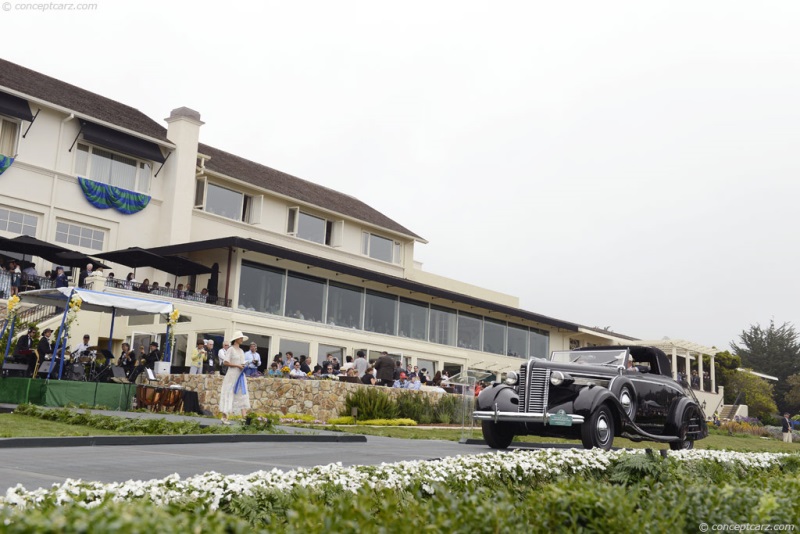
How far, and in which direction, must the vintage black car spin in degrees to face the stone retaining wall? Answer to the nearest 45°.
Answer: approximately 90° to its right

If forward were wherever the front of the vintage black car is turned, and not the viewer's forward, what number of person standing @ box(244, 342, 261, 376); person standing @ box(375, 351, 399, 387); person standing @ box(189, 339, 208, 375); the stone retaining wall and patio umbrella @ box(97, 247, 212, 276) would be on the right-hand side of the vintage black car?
5

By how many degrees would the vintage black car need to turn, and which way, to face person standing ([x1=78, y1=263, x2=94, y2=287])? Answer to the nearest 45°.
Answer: approximately 90° to its right

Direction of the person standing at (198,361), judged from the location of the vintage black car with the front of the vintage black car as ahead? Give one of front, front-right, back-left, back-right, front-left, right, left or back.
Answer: right

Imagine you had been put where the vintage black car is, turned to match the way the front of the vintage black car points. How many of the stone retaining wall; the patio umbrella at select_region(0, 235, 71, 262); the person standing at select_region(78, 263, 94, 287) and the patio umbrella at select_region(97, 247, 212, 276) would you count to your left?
0

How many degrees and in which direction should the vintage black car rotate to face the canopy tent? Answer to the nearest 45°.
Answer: approximately 45° to its right

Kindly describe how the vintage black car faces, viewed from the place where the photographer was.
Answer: facing the viewer and to the left of the viewer

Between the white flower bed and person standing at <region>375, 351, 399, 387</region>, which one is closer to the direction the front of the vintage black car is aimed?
the white flower bed

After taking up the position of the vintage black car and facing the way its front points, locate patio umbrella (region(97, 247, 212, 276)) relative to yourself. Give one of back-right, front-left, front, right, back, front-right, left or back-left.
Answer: right

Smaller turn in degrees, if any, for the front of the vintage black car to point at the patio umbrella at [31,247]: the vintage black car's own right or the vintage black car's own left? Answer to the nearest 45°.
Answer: approximately 90° to the vintage black car's own right

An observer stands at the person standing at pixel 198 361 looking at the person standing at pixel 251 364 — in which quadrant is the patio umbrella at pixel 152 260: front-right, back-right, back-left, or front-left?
back-left

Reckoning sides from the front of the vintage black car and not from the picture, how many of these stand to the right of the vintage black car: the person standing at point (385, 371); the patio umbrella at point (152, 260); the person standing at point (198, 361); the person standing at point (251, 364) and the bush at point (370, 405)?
5

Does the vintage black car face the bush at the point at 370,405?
no

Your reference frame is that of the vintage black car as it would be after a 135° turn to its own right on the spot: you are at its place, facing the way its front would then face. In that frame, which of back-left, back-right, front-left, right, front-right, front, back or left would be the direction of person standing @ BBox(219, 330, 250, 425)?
left

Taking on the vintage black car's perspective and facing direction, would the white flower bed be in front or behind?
in front
